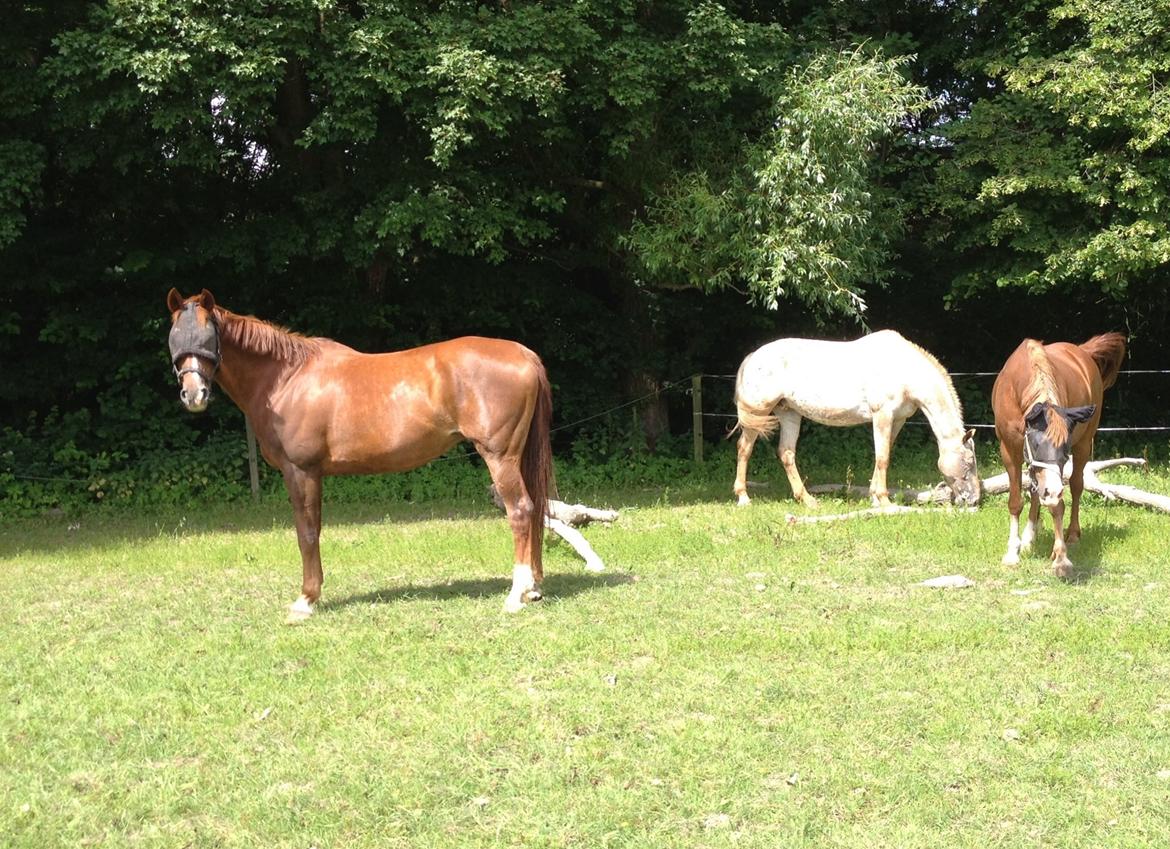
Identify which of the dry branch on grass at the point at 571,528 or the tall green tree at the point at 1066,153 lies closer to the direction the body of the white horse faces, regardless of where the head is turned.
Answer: the tall green tree

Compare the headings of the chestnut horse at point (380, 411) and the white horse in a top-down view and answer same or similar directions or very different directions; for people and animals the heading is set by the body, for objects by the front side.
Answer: very different directions

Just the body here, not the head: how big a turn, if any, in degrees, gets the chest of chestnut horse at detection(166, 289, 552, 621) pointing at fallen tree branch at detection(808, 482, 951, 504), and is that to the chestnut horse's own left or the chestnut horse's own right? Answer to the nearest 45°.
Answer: approximately 135° to the chestnut horse's own right

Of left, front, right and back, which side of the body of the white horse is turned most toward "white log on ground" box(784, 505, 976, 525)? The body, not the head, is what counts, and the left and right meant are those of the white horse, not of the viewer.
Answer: right

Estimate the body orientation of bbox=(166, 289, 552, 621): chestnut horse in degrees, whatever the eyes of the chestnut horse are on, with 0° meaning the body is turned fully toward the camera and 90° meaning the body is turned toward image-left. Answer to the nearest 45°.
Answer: approximately 90°

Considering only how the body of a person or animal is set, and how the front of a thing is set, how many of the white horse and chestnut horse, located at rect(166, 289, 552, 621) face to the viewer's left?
1

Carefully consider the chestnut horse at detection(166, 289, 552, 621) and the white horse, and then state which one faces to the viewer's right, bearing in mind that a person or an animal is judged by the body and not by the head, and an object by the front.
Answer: the white horse

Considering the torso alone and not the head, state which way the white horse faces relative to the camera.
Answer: to the viewer's right
